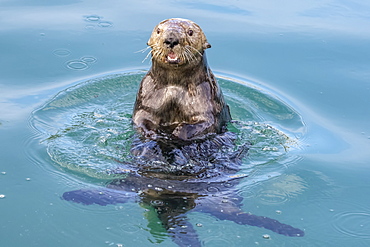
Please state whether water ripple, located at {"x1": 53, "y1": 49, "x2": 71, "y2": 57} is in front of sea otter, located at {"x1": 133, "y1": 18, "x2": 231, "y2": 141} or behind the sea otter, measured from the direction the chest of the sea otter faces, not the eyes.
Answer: behind

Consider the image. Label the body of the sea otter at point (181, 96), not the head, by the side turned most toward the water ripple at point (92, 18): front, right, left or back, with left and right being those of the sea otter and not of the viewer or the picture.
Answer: back

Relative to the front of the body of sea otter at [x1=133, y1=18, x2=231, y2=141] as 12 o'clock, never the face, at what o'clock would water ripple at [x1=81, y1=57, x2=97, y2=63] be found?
The water ripple is roughly at 5 o'clock from the sea otter.

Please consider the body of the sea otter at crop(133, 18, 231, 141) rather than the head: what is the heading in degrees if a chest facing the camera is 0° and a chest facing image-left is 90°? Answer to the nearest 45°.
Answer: approximately 0°

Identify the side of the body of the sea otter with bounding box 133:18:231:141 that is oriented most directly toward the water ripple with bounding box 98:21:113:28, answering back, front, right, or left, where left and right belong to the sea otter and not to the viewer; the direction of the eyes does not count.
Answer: back

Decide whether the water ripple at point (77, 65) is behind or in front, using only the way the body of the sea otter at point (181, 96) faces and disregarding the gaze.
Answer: behind
